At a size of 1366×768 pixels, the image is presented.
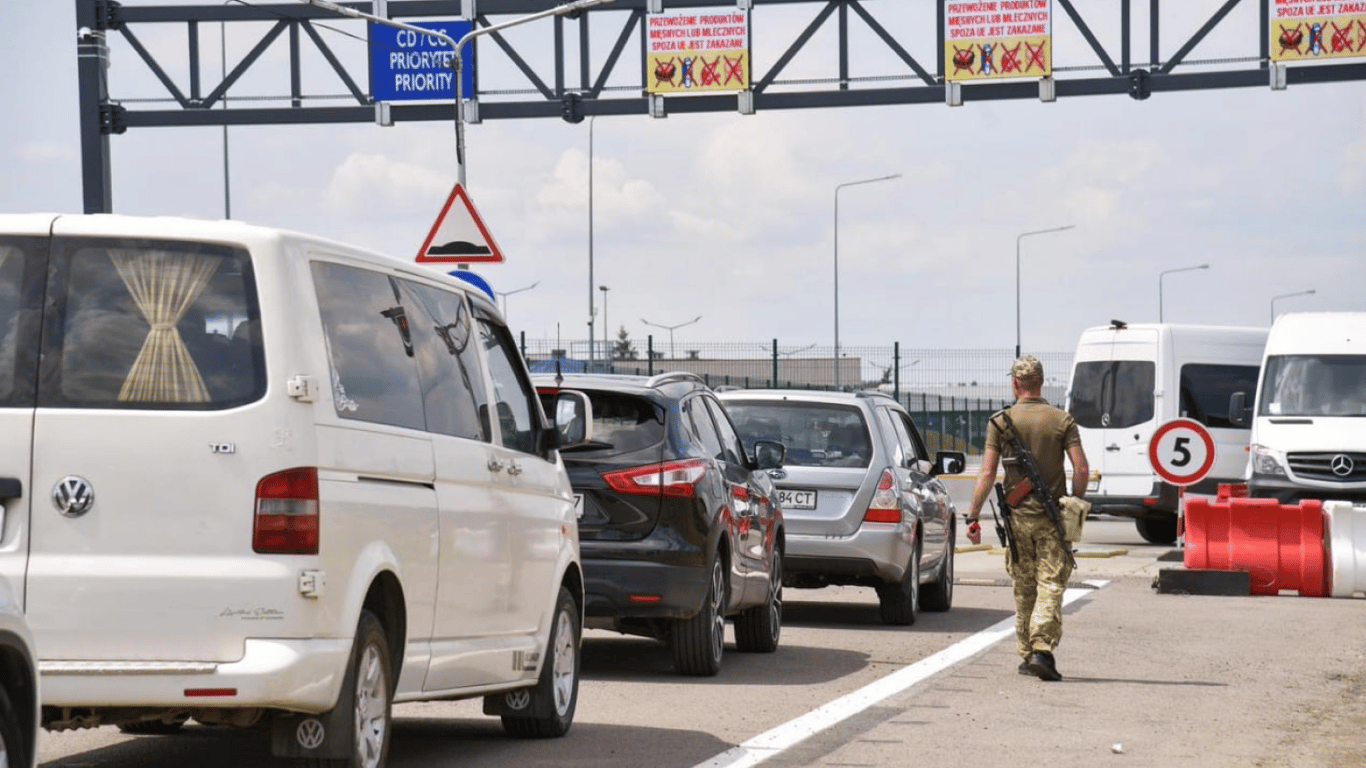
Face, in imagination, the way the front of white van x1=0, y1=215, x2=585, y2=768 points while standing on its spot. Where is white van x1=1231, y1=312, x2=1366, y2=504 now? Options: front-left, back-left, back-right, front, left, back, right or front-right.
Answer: front

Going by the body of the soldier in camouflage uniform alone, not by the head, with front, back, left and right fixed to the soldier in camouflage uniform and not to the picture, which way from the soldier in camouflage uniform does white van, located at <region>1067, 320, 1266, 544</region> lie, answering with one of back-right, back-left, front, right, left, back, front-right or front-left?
front

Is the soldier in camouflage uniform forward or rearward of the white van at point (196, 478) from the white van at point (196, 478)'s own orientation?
forward

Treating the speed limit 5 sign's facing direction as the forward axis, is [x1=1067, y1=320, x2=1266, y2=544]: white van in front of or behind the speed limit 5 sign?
behind

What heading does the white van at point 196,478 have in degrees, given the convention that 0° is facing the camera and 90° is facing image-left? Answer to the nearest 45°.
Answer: approximately 225°

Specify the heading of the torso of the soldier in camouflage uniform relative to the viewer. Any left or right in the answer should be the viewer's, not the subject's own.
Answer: facing away from the viewer

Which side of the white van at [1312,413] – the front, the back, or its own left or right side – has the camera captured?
front

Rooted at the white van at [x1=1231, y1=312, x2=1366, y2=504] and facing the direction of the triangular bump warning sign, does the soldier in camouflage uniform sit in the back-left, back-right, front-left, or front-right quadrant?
front-left

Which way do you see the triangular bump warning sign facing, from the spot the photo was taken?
facing the viewer

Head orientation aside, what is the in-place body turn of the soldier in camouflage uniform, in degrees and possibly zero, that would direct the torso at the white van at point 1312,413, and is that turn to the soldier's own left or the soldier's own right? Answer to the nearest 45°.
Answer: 0° — they already face it
